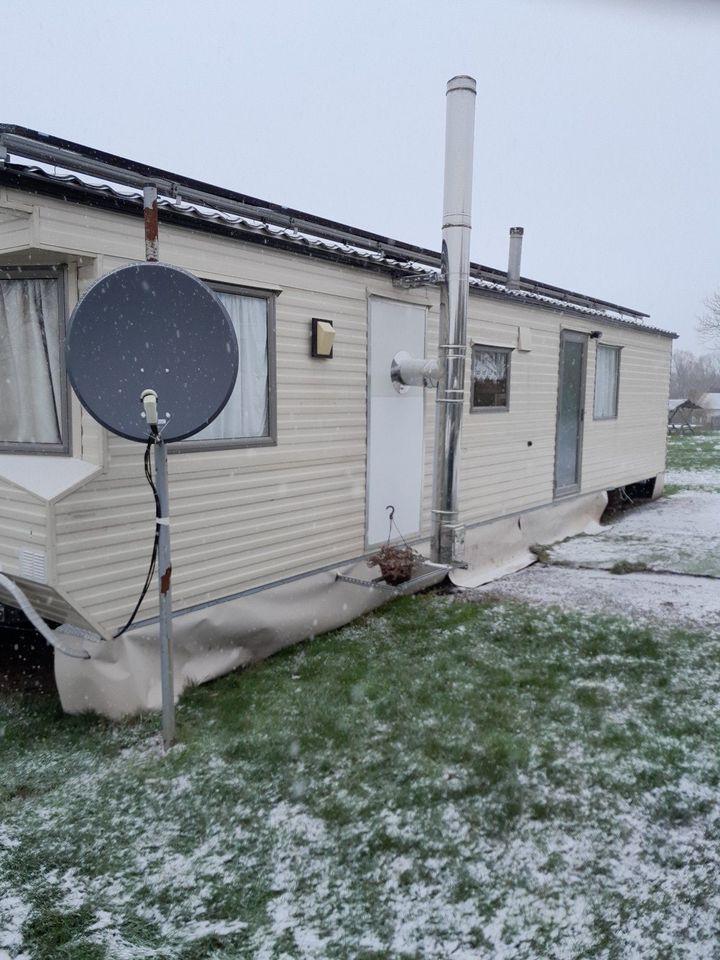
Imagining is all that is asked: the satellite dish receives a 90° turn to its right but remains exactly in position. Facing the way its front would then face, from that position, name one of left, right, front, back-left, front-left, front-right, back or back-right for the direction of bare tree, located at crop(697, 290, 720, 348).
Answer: back-right

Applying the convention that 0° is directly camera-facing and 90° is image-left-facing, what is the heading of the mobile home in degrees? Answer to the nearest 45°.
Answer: approximately 315°

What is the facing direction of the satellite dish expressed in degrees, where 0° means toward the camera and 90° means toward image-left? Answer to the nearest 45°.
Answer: approximately 0°

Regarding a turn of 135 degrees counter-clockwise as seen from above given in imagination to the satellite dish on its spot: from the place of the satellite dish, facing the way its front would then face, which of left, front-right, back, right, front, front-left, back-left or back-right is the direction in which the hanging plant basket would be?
front

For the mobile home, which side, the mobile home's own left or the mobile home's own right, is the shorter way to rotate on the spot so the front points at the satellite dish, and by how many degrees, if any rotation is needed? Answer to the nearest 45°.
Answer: approximately 45° to the mobile home's own right

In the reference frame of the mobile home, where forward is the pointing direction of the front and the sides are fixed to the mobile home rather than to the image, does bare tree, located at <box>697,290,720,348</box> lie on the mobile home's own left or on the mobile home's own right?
on the mobile home's own left
